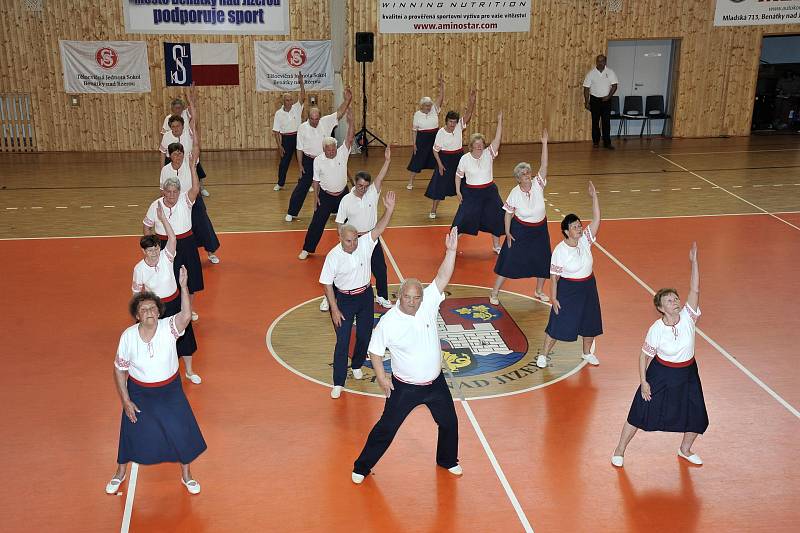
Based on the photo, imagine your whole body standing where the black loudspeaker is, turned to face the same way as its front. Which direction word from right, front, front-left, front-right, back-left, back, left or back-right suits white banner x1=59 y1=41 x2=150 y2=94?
right

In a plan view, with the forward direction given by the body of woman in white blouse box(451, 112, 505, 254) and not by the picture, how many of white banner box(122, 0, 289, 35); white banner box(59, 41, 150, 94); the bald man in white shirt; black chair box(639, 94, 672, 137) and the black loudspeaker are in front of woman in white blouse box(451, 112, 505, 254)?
1

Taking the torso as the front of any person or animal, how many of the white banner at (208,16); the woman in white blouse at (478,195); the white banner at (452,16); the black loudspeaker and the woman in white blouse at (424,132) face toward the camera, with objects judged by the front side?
5

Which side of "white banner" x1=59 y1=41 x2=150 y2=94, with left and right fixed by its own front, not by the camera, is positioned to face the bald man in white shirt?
front

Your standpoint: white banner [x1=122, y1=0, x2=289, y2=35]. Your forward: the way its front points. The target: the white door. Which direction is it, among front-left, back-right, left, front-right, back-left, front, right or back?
left

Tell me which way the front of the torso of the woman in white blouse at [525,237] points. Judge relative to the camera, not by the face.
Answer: toward the camera

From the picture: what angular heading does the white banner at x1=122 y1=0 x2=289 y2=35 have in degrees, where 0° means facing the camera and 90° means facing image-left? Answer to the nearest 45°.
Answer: approximately 0°

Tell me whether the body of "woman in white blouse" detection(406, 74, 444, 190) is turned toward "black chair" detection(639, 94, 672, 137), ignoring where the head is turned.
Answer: no

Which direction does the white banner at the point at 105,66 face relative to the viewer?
toward the camera

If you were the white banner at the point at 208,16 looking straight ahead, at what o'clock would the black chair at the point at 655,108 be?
The black chair is roughly at 9 o'clock from the white banner.

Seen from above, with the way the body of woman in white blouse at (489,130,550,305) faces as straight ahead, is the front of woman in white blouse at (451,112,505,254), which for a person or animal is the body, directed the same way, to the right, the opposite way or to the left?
the same way

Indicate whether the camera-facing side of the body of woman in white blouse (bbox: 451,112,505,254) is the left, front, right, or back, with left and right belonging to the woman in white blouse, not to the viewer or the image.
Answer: front

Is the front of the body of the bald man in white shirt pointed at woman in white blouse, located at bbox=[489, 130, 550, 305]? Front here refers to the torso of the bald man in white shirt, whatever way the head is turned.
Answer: no

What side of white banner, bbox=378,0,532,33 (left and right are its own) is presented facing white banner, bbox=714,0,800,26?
left

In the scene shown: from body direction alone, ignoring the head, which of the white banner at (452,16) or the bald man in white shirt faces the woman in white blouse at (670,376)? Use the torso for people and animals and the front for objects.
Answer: the white banner

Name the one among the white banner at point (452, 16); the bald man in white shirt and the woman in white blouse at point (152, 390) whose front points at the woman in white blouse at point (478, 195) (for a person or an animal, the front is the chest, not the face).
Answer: the white banner

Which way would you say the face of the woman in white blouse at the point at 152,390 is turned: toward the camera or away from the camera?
toward the camera

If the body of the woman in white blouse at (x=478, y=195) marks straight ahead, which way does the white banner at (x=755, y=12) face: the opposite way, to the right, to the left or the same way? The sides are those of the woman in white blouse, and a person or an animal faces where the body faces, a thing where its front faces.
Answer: the same way

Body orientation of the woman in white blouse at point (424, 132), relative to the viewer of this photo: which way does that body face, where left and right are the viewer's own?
facing the viewer

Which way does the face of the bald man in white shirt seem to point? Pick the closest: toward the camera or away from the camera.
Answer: toward the camera

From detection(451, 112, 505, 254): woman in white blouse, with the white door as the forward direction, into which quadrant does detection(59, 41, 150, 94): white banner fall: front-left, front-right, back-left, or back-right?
front-left
